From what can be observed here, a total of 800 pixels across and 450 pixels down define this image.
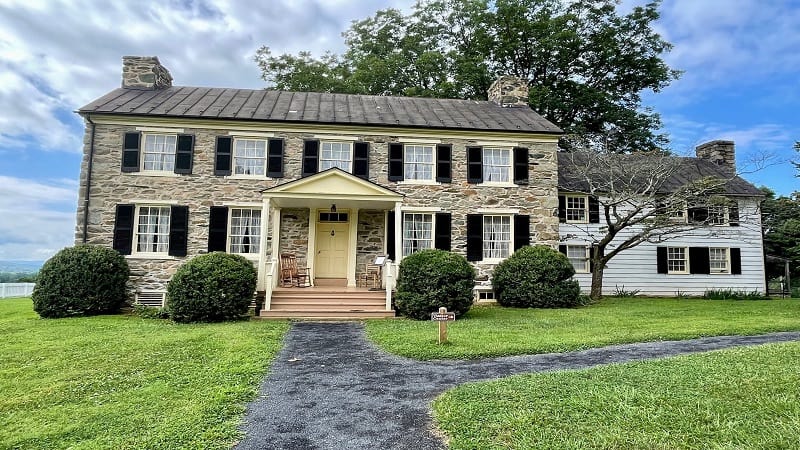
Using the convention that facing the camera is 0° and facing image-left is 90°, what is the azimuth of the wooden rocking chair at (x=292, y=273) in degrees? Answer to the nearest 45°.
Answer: approximately 315°

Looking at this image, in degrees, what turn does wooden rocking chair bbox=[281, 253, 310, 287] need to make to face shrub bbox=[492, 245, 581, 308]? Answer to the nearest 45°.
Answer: approximately 45° to its left

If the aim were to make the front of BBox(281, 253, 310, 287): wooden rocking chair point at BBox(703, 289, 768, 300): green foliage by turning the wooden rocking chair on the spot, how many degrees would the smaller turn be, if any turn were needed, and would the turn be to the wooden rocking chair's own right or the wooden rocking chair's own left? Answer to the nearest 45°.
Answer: approximately 45° to the wooden rocking chair's own left

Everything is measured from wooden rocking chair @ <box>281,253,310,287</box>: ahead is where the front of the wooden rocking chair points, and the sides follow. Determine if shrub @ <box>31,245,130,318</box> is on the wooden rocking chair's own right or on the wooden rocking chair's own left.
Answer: on the wooden rocking chair's own right
